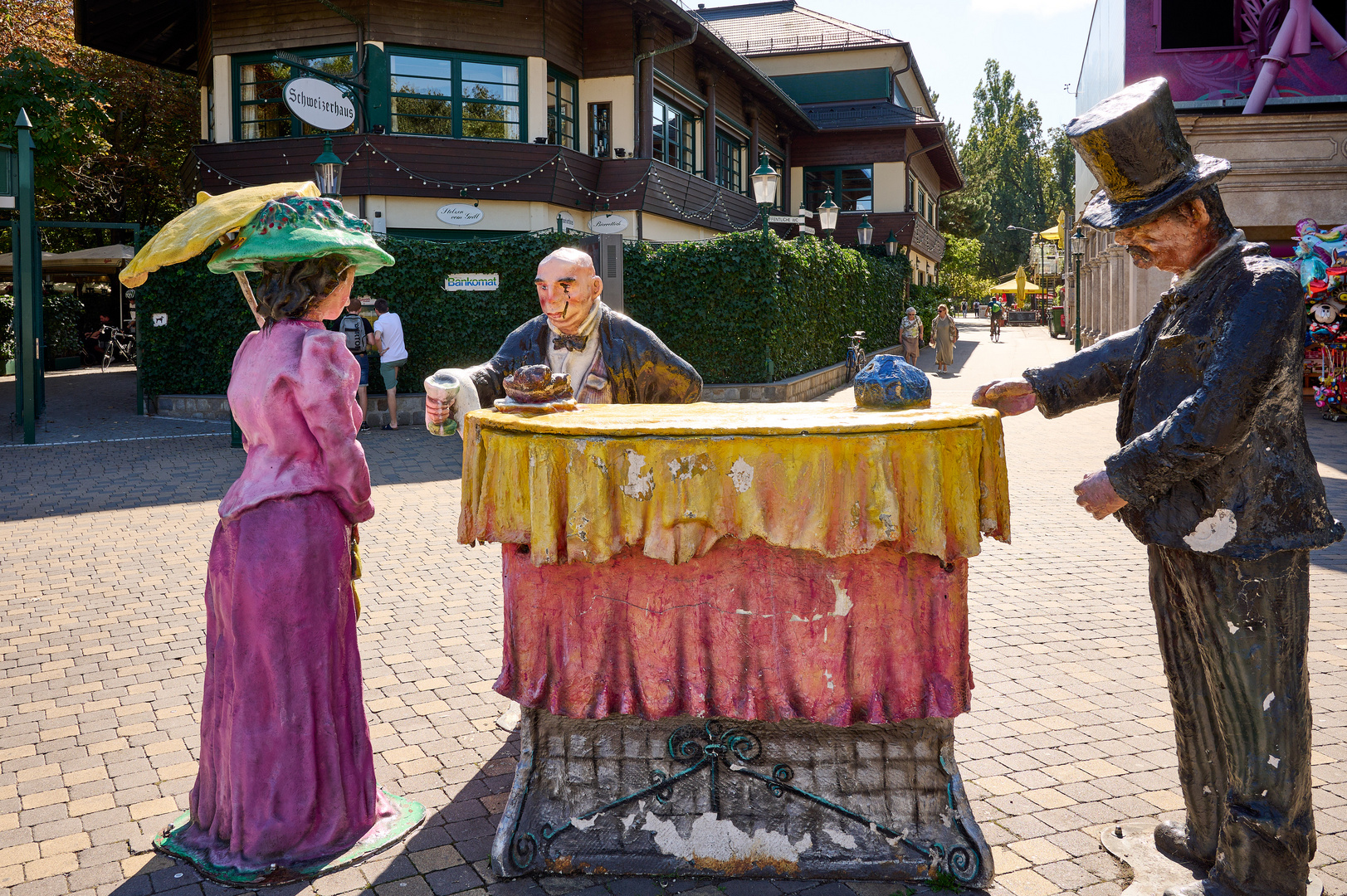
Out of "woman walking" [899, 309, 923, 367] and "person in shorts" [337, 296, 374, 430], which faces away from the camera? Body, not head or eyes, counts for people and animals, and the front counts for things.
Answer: the person in shorts

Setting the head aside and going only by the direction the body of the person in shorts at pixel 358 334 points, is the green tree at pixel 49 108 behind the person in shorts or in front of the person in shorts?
in front

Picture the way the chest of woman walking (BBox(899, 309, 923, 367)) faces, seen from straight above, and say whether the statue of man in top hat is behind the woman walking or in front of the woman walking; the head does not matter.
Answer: in front

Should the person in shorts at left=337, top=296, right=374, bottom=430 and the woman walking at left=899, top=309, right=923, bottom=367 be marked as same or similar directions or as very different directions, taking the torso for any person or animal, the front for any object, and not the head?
very different directions

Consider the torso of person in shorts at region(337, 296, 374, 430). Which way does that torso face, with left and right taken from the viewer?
facing away from the viewer

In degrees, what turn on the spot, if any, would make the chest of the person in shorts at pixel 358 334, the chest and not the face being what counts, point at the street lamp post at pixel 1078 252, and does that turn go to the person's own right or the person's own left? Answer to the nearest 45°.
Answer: approximately 45° to the person's own right

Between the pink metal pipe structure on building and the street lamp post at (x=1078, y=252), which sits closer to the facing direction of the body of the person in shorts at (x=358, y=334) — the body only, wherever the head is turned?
the street lamp post

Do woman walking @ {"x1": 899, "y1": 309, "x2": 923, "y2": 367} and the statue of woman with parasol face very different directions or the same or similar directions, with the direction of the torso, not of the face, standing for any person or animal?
very different directions

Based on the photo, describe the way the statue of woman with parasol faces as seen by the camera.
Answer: facing away from the viewer and to the right of the viewer

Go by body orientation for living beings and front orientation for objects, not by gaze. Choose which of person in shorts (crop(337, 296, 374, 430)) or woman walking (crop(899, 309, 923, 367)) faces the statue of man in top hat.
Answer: the woman walking

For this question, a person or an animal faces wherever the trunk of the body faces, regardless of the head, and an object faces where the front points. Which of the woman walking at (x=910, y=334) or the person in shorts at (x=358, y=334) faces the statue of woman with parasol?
the woman walking

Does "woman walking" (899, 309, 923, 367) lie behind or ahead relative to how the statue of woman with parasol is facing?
ahead

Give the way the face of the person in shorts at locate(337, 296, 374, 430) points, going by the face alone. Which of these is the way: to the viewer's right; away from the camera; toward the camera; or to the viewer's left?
away from the camera

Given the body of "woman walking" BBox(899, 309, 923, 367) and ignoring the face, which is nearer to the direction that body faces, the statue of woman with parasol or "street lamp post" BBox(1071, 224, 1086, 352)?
the statue of woman with parasol
